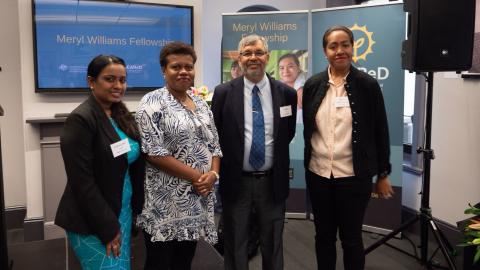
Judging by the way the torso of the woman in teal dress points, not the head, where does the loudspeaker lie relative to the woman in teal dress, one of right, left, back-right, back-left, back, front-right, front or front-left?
front-left

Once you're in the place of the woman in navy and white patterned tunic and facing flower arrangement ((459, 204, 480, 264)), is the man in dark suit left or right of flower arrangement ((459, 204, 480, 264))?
left

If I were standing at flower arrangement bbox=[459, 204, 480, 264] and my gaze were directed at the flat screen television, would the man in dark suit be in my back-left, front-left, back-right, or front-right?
front-left

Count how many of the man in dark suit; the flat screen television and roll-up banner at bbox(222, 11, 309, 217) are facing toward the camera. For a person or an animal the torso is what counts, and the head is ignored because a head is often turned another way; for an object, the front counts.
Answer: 3

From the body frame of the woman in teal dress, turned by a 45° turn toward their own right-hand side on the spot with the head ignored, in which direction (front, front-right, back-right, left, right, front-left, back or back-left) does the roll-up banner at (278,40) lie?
back-left

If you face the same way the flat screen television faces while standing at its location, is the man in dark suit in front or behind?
in front

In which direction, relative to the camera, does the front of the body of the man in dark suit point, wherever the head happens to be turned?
toward the camera

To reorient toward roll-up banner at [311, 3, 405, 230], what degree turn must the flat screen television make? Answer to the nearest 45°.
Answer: approximately 90° to its left

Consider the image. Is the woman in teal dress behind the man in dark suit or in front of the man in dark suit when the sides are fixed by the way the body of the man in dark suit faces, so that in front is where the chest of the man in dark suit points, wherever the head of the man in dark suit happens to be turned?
in front

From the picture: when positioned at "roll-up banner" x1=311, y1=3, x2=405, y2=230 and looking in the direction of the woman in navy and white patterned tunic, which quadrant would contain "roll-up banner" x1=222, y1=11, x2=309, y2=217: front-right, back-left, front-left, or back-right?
front-right

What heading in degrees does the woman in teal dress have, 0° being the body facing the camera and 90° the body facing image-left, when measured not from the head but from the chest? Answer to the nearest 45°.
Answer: approximately 315°

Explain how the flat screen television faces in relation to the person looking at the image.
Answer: facing the viewer

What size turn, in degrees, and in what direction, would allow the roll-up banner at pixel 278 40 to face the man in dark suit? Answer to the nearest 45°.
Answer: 0° — it already faces them

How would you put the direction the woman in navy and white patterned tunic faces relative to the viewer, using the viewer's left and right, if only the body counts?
facing the viewer and to the right of the viewer

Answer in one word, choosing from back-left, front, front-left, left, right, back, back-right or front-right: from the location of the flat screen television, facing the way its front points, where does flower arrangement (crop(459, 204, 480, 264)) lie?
front-left

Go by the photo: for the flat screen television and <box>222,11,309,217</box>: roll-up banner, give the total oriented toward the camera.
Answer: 2

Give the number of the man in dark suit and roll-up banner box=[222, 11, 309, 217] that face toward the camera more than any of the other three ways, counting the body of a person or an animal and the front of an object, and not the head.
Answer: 2
